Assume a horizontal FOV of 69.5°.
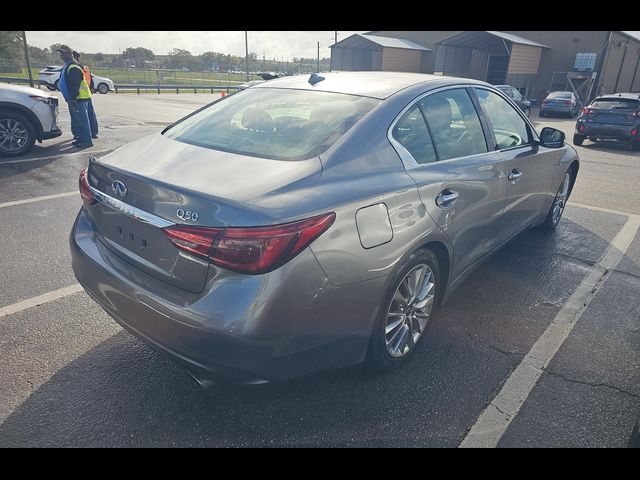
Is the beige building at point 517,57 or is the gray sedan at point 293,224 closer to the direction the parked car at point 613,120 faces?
the beige building

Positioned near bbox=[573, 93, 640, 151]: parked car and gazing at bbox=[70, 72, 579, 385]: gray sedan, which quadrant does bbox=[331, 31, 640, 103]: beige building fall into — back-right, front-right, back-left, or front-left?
back-right

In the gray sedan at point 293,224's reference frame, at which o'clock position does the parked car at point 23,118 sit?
The parked car is roughly at 9 o'clock from the gray sedan.

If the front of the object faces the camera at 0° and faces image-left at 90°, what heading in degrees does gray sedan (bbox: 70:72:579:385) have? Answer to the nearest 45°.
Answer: approximately 225°

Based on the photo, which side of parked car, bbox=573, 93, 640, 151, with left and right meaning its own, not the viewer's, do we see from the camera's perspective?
back

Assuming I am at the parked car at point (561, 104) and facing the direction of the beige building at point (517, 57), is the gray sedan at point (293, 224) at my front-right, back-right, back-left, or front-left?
back-left

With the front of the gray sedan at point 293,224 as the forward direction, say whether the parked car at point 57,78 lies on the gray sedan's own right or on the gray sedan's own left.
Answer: on the gray sedan's own left

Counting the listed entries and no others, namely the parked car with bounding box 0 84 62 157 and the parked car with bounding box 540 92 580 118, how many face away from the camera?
1

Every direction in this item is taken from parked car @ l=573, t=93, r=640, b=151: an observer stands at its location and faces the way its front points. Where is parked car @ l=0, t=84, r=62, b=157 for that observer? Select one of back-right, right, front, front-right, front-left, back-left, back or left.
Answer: back-left

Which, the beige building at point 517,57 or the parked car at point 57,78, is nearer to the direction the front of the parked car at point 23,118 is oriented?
the beige building

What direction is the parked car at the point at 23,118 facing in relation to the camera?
to the viewer's right

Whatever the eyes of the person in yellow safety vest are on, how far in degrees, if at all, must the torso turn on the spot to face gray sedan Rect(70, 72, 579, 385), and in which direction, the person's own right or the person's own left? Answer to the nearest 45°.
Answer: approximately 90° to the person's own left

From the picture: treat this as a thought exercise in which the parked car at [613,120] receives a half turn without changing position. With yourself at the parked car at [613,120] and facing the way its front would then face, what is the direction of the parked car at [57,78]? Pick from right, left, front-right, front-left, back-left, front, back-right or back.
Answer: right

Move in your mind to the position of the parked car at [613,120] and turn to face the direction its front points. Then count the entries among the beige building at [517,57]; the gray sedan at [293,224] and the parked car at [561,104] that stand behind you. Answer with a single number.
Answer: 1

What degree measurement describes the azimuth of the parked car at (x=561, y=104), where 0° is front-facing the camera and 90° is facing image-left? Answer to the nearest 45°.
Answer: approximately 180°
